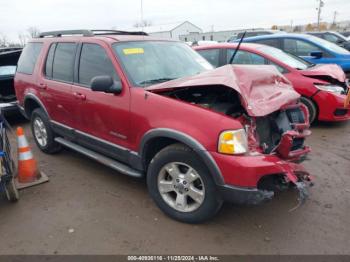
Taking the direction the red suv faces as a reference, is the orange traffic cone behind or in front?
behind

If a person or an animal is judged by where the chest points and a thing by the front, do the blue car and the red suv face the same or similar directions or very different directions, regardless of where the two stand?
same or similar directions

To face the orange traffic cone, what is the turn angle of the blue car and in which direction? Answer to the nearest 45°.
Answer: approximately 90° to its right

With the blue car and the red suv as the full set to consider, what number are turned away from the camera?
0

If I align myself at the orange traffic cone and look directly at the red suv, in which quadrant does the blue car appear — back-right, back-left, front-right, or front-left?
front-left

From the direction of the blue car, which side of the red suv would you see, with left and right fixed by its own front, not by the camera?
left

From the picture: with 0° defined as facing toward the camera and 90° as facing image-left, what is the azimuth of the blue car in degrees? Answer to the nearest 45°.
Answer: approximately 315°

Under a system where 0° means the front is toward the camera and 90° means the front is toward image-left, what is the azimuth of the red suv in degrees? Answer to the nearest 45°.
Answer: approximately 315°
